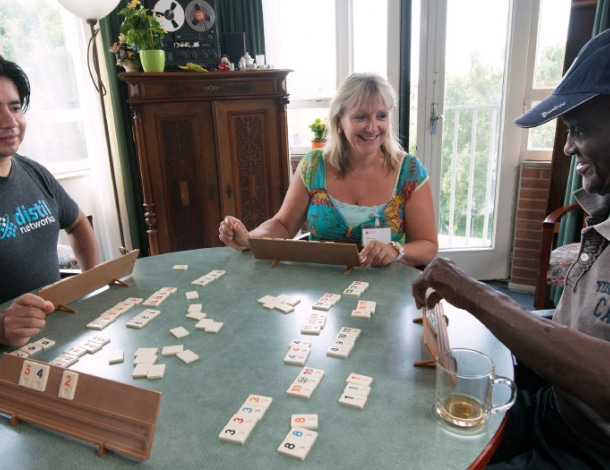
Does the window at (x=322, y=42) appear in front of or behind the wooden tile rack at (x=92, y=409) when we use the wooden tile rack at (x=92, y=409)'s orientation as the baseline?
behind

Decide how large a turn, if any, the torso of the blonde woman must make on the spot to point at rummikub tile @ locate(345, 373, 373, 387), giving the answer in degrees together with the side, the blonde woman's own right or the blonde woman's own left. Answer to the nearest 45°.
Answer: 0° — they already face it

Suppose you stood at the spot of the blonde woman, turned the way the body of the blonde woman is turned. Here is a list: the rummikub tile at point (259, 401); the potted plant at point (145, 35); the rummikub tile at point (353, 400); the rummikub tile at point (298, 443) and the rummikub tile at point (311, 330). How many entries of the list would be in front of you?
4

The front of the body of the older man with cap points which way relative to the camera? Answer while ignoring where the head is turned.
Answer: to the viewer's left

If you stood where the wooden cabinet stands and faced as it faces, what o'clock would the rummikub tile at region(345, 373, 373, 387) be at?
The rummikub tile is roughly at 12 o'clock from the wooden cabinet.

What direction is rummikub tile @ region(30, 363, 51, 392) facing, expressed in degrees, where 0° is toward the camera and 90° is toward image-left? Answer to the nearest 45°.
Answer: approximately 0°

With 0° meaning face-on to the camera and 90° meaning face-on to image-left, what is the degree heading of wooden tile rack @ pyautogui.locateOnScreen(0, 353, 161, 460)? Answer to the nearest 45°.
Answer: approximately 45°

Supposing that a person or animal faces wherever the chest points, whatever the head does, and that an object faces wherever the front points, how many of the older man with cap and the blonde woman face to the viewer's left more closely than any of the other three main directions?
1

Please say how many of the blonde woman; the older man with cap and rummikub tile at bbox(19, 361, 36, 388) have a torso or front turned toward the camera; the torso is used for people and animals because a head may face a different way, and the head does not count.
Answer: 2

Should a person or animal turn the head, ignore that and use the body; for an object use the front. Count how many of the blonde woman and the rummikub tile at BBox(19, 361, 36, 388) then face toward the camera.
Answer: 2

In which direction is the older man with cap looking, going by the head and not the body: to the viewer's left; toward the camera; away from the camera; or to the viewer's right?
to the viewer's left
